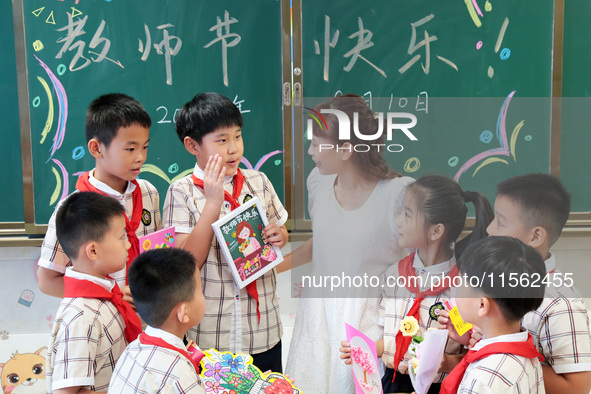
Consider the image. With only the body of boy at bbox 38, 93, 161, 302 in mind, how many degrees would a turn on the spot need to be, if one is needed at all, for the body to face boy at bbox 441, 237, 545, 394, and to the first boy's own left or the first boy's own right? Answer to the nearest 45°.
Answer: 0° — they already face them

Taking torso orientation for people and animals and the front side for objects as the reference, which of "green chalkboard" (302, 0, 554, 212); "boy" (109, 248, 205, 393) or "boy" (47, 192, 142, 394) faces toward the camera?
the green chalkboard

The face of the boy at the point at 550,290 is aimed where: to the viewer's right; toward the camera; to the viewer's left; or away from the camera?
to the viewer's left

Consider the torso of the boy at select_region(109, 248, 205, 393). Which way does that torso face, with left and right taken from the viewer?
facing away from the viewer and to the right of the viewer

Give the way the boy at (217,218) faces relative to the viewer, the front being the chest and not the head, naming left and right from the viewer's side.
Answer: facing the viewer and to the right of the viewer

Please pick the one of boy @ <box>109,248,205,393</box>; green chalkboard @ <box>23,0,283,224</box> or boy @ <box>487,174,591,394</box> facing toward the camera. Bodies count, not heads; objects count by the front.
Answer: the green chalkboard

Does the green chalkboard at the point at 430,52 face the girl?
yes

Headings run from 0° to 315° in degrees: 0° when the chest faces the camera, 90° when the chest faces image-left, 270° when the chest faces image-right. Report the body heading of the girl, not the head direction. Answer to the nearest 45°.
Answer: approximately 45°

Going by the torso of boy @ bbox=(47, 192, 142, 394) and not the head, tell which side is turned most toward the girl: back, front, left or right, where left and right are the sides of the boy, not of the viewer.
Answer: front

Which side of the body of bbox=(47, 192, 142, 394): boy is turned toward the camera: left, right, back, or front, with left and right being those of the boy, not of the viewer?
right

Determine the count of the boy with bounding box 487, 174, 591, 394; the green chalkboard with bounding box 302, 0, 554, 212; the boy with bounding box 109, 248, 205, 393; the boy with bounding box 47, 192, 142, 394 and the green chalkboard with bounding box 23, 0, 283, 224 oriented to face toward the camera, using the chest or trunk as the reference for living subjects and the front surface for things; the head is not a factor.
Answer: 2

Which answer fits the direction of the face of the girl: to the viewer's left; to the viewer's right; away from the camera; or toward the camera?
to the viewer's left

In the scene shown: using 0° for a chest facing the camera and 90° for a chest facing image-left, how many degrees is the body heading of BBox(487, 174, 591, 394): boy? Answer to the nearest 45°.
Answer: approximately 90°

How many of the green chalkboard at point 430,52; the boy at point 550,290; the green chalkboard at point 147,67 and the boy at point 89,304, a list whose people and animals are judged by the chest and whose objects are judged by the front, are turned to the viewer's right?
1

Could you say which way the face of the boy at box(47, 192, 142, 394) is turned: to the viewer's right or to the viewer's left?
to the viewer's right
